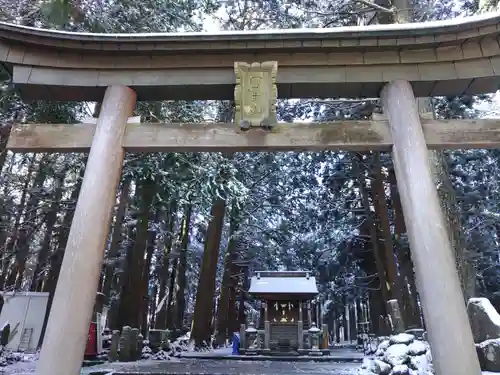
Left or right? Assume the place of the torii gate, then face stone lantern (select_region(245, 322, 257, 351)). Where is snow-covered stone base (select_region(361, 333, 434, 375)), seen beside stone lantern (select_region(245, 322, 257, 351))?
right

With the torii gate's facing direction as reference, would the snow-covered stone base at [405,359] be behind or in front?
behind

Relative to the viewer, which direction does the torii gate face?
toward the camera

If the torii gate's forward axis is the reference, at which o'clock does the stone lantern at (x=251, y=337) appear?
The stone lantern is roughly at 6 o'clock from the torii gate.
